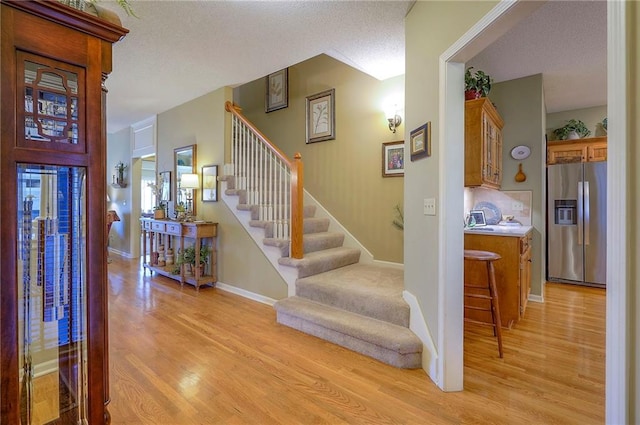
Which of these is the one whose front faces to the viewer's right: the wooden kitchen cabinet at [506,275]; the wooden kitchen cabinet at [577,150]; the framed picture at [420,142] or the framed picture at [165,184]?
the wooden kitchen cabinet at [506,275]

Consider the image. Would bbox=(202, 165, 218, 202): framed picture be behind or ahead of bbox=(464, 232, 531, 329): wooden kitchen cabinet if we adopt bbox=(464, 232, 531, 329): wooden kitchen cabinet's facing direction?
behind

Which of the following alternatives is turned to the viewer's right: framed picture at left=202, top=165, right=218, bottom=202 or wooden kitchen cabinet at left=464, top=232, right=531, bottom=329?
the wooden kitchen cabinet

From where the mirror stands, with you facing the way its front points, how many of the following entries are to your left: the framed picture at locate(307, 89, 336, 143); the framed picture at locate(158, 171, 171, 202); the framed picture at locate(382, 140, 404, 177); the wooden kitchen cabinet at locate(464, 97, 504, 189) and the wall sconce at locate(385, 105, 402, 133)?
4

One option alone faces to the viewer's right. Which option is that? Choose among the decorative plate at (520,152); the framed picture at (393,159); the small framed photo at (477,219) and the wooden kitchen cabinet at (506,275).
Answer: the wooden kitchen cabinet

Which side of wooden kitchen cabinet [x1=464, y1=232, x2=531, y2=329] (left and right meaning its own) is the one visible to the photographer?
right

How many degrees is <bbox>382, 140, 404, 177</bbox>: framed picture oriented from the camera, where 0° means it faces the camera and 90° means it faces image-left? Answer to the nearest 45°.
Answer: approximately 45°
